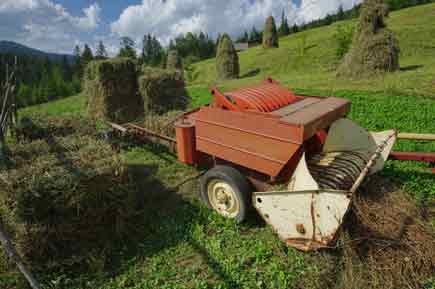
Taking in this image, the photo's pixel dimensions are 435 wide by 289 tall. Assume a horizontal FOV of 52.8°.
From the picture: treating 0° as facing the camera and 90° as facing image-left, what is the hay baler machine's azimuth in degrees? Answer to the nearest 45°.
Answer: approximately 315°

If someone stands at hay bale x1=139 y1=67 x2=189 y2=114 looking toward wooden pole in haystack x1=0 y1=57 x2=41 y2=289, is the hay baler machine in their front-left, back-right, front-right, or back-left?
front-left

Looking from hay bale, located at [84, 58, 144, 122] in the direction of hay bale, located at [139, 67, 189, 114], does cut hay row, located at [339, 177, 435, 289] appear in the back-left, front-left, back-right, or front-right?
front-right

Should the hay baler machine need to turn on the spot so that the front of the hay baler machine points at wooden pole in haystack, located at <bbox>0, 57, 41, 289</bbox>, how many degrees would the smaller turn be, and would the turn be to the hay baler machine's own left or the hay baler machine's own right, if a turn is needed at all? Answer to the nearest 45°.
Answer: approximately 135° to the hay baler machine's own right

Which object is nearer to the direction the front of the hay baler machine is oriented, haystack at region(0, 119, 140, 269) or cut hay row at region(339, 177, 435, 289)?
the cut hay row

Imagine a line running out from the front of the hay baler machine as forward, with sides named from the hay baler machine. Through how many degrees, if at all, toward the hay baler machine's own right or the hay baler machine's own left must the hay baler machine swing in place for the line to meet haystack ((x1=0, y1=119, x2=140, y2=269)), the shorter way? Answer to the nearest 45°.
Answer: approximately 135° to the hay baler machine's own right

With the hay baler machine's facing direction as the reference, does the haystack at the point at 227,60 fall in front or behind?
behind

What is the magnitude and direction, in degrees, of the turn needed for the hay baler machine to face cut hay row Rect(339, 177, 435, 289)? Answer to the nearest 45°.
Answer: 0° — it already faces it

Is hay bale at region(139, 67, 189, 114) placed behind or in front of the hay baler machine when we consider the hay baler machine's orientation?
behind

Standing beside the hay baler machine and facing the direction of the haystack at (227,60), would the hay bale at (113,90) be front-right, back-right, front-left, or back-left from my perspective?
front-left

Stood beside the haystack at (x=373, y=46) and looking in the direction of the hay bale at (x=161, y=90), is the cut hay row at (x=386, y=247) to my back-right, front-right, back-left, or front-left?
front-left

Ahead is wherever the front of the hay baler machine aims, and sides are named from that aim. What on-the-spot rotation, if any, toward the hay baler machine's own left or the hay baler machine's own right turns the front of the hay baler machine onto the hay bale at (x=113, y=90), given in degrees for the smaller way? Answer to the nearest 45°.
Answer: approximately 180°

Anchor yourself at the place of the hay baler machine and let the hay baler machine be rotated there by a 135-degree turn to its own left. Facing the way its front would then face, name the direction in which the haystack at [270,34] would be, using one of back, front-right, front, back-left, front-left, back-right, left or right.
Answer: front
